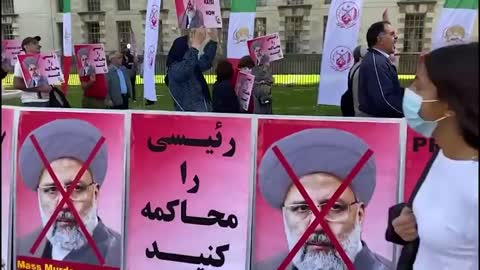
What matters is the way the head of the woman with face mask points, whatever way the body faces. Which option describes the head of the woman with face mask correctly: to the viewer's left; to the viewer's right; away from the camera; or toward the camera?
to the viewer's left

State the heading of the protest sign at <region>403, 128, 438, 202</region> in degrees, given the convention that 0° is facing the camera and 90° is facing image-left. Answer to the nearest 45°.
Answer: approximately 0°

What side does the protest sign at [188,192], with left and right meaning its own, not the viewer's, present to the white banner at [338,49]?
back

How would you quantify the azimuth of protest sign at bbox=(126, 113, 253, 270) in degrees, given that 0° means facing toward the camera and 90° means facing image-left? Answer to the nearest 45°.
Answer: approximately 0°

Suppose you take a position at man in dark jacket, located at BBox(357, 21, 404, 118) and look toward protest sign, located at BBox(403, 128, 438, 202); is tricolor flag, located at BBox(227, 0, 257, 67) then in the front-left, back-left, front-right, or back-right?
back-right
